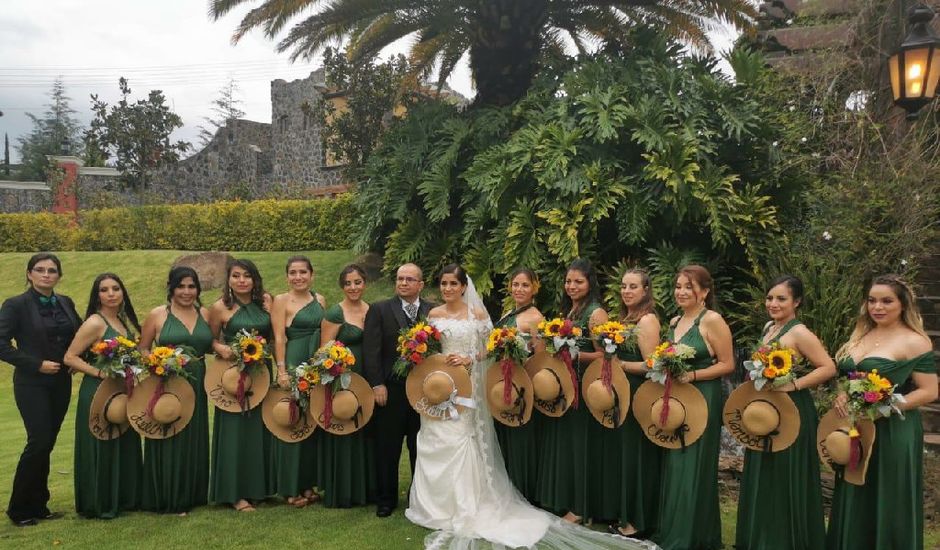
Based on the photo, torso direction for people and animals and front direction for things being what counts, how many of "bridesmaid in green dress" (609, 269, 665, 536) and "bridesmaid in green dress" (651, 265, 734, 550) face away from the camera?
0

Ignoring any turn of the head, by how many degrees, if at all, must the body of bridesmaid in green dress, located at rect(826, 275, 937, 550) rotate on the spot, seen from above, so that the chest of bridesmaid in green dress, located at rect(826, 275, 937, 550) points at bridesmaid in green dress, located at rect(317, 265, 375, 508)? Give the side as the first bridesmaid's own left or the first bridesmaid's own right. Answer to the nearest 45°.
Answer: approximately 45° to the first bridesmaid's own right

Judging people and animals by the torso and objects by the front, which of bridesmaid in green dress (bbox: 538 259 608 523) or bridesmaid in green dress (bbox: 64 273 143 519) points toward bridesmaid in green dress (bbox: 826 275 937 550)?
bridesmaid in green dress (bbox: 64 273 143 519)

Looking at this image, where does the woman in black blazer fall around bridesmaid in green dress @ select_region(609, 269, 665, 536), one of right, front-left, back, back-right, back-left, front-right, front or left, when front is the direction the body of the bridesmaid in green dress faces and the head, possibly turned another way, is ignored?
front-right

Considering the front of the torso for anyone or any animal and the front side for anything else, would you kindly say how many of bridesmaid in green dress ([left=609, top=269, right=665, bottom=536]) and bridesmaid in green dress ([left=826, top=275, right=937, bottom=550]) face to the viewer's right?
0

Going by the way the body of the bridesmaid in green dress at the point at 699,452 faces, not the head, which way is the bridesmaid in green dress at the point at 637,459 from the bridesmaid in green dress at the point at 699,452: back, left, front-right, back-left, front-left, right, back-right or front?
right

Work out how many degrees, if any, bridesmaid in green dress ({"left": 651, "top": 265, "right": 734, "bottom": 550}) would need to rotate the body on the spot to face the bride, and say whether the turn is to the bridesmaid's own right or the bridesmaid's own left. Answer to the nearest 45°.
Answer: approximately 45° to the bridesmaid's own right

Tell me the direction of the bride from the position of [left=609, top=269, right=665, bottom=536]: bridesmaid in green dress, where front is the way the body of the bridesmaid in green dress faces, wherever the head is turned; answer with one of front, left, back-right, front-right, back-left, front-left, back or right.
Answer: front-right

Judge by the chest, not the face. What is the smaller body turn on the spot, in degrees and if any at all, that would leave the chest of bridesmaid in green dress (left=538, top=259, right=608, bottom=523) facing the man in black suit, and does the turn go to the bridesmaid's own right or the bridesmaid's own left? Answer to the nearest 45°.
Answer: approximately 45° to the bridesmaid's own right

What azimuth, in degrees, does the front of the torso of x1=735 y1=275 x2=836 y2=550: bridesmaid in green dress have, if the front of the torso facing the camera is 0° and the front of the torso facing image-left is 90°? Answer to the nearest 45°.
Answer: approximately 45°

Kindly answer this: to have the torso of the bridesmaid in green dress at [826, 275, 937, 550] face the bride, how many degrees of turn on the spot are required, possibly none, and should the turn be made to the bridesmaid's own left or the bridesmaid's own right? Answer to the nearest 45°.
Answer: approximately 45° to the bridesmaid's own right

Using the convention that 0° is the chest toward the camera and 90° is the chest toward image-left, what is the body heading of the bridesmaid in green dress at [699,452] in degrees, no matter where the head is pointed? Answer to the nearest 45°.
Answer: approximately 45°
